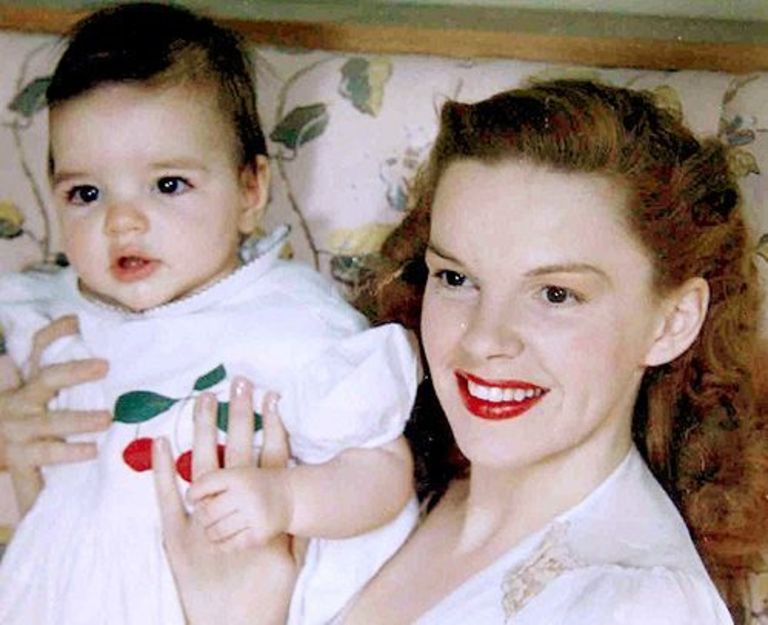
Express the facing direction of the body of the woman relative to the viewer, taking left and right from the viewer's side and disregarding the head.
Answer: facing the viewer and to the left of the viewer

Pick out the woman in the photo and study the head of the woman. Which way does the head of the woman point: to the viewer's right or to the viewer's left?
to the viewer's left
